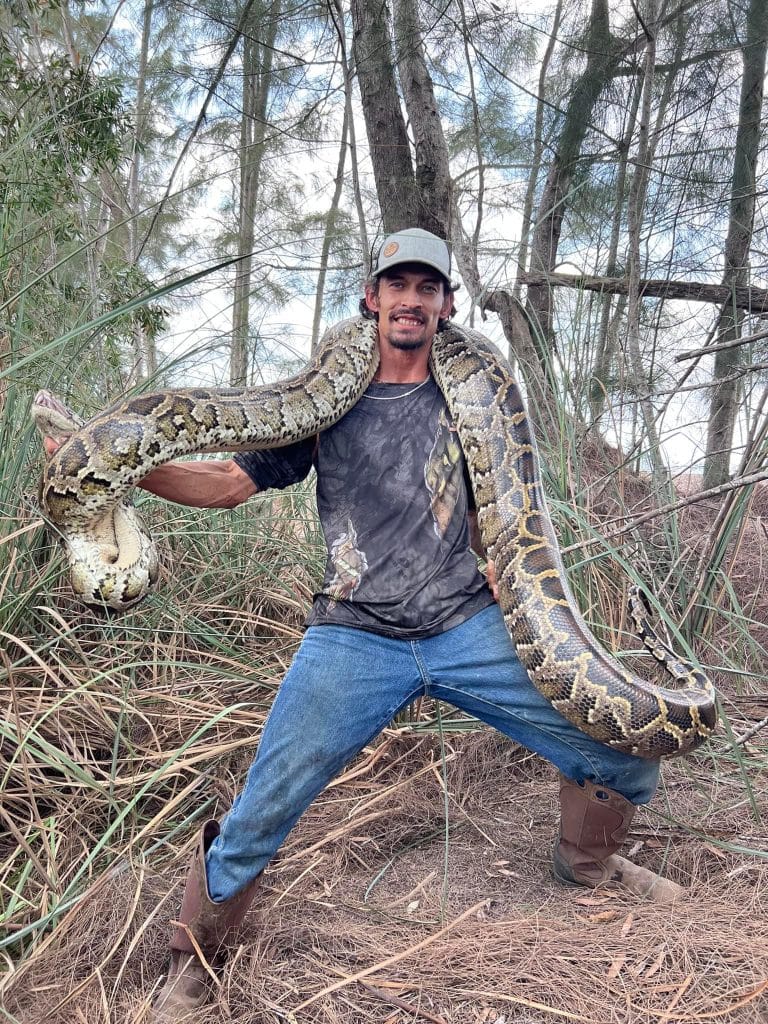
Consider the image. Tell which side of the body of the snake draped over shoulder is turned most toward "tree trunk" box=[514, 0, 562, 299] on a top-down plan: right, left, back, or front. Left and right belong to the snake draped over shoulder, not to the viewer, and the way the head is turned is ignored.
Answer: right

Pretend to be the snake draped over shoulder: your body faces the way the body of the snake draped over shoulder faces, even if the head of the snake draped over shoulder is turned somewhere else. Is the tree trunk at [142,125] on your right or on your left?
on your right

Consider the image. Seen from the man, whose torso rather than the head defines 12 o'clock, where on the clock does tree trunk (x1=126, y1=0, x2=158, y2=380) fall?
The tree trunk is roughly at 5 o'clock from the man.

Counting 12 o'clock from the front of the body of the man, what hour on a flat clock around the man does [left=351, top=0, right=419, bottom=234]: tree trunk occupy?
The tree trunk is roughly at 6 o'clock from the man.

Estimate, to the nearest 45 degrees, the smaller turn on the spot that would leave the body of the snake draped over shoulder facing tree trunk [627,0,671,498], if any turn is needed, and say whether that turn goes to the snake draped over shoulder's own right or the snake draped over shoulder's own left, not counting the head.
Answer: approximately 135° to the snake draped over shoulder's own right

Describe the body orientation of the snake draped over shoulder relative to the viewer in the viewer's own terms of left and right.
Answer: facing to the left of the viewer

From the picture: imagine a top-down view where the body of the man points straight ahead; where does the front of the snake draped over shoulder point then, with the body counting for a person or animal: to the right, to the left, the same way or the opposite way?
to the right

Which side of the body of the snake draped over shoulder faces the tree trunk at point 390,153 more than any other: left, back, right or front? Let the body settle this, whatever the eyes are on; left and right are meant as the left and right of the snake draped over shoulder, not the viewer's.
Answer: right

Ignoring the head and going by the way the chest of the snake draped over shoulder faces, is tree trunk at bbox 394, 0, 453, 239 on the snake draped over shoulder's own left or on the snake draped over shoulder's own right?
on the snake draped over shoulder's own right

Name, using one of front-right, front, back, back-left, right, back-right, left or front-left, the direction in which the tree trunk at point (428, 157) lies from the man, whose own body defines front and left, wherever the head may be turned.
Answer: back
